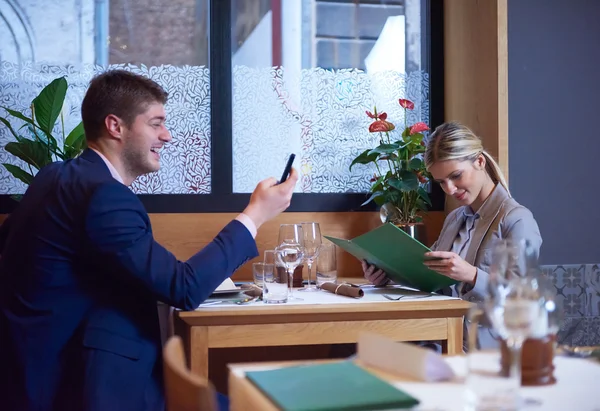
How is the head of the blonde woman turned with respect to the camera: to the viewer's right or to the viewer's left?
to the viewer's left

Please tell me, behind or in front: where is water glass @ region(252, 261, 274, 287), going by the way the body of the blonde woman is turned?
in front

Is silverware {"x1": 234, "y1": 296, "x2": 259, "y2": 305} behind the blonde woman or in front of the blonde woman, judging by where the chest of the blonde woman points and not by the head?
in front

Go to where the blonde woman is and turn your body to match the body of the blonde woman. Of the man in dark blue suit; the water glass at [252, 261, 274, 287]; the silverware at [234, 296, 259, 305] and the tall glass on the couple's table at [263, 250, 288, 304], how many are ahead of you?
4

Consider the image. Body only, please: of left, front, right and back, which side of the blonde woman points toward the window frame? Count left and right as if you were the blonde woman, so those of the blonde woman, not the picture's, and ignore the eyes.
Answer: right

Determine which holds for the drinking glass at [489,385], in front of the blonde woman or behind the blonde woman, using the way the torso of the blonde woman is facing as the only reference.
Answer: in front

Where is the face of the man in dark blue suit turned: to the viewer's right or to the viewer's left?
to the viewer's right

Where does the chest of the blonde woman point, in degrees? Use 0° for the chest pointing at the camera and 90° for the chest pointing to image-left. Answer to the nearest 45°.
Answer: approximately 45°

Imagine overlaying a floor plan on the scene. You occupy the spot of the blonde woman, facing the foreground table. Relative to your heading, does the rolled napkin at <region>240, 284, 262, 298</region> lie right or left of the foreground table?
right

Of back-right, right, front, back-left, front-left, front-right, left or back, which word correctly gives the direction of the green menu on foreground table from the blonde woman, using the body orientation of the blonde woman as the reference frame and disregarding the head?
front-left
